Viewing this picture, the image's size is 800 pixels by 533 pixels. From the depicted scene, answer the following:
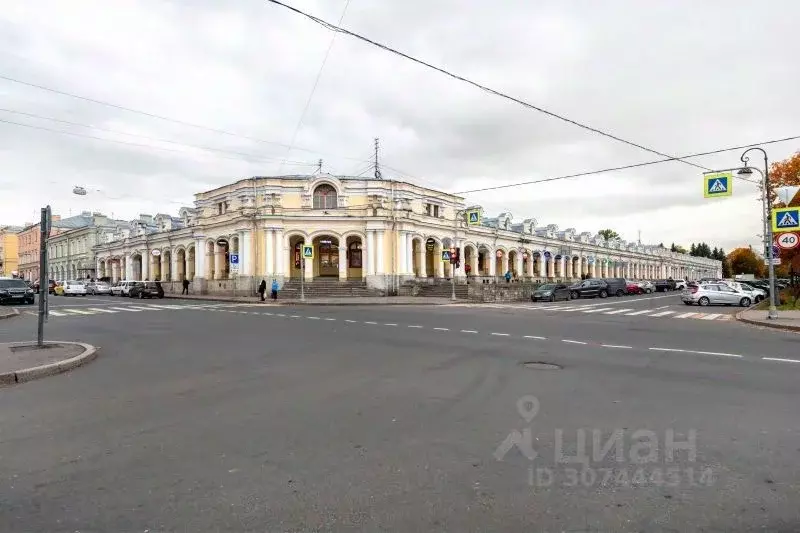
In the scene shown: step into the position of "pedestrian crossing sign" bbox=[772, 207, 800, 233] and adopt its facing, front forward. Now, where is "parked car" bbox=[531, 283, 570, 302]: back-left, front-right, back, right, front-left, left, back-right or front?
back-right

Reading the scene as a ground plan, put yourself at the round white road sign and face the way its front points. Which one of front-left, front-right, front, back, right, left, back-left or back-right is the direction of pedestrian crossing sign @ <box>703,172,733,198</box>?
front-right

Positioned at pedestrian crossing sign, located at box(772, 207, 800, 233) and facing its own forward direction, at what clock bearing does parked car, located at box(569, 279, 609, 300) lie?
The parked car is roughly at 5 o'clock from the pedestrian crossing sign.

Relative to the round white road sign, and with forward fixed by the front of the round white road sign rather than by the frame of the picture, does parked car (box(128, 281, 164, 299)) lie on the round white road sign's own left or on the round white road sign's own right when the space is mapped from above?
on the round white road sign's own right

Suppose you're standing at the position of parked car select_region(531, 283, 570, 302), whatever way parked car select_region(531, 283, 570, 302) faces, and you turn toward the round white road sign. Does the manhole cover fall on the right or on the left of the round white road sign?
right

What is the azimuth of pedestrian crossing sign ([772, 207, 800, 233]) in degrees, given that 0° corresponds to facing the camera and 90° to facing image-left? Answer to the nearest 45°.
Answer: approximately 0°

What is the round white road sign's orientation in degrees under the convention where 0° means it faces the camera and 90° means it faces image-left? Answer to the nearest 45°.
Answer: approximately 0°

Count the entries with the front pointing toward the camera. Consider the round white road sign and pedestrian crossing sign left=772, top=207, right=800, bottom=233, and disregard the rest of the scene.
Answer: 2

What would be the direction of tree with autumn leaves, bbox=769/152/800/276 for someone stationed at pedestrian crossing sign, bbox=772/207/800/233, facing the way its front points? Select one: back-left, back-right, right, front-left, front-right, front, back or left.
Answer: back
